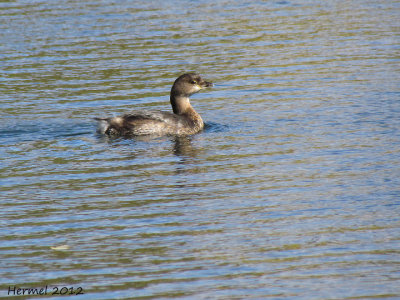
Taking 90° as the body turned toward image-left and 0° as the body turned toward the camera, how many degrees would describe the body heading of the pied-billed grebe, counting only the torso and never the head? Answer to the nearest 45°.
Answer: approximately 270°
